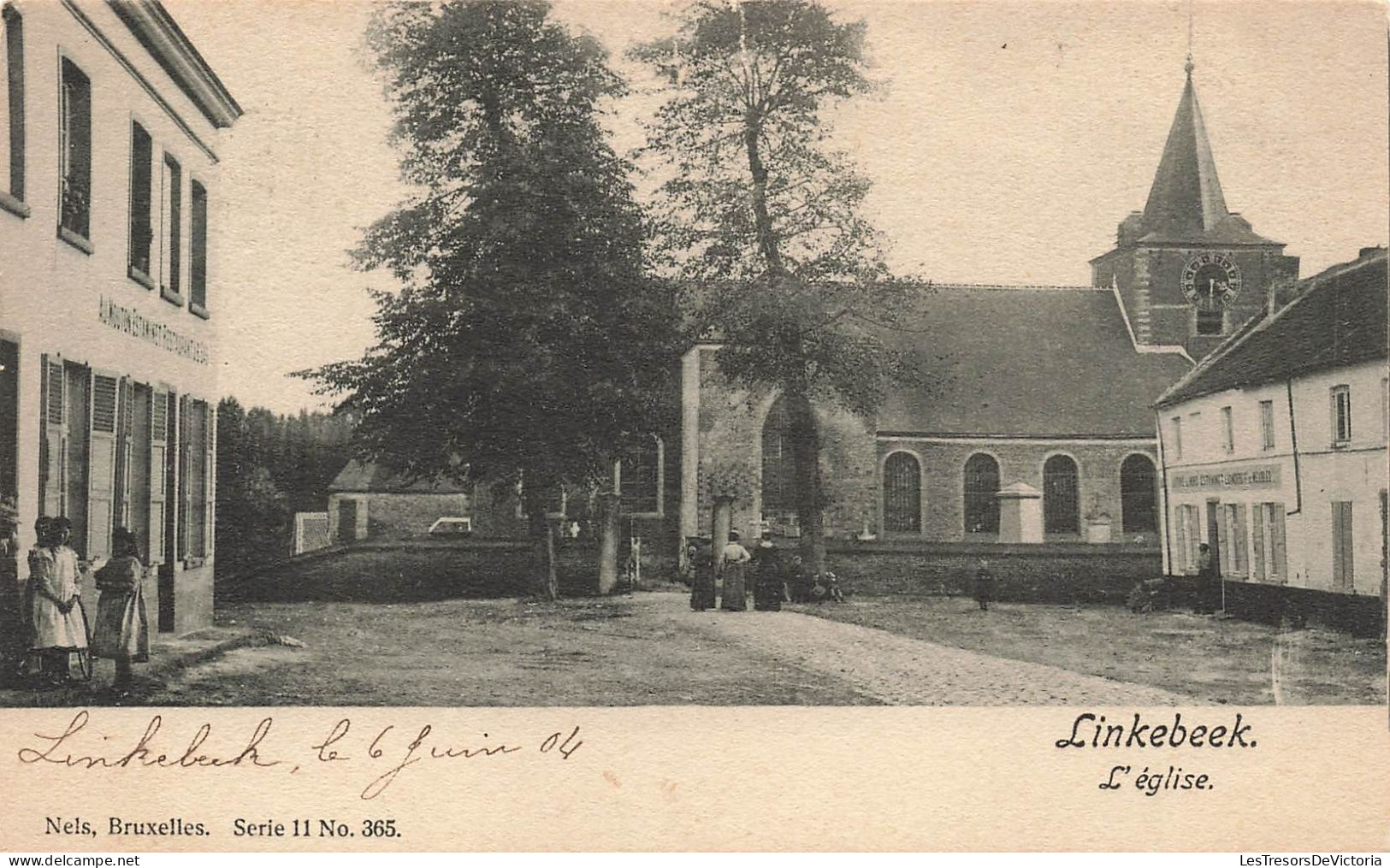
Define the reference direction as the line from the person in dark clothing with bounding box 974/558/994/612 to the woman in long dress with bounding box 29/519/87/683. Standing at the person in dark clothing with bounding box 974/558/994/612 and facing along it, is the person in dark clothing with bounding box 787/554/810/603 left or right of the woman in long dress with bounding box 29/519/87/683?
right

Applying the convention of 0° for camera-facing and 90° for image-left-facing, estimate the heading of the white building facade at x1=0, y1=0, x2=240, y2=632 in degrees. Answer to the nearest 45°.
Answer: approximately 315°

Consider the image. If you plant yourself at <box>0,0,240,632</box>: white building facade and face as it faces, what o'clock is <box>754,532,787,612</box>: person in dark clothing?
The person in dark clothing is roughly at 10 o'clock from the white building facade.

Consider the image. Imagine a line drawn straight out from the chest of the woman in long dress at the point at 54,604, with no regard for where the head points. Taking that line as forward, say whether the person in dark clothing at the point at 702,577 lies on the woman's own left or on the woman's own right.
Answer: on the woman's own left

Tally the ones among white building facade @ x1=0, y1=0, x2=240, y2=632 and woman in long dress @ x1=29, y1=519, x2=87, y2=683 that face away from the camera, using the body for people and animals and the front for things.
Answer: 0

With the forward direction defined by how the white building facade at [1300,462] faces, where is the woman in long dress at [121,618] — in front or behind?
in front

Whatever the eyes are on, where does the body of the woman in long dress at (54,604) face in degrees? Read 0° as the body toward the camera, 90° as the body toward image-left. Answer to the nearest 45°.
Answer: approximately 315°
